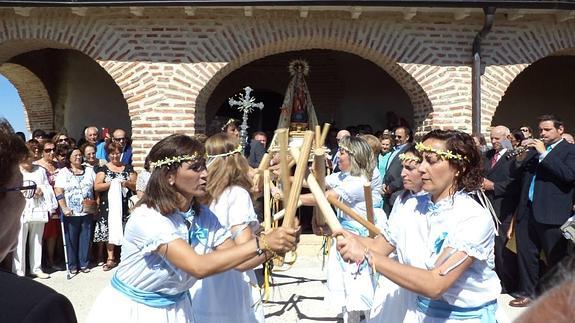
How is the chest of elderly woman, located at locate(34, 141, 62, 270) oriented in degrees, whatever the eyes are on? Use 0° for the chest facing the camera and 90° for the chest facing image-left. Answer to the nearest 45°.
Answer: approximately 315°

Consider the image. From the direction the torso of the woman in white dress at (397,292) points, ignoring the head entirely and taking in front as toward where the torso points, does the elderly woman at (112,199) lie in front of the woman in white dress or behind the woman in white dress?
in front

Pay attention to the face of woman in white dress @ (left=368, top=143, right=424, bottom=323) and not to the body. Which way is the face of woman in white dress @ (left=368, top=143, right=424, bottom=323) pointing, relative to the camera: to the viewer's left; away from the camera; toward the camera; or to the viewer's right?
to the viewer's left

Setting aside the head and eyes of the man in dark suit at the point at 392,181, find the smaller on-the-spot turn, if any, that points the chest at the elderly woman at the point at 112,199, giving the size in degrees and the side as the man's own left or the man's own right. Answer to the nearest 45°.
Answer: approximately 45° to the man's own right

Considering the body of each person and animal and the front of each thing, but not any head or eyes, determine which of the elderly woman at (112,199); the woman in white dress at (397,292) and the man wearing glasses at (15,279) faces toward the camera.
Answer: the elderly woman

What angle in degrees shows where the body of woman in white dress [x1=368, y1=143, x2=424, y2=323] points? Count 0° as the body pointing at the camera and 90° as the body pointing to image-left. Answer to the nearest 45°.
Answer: approximately 90°

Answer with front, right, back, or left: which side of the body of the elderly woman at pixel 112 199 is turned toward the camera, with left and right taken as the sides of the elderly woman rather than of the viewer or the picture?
front

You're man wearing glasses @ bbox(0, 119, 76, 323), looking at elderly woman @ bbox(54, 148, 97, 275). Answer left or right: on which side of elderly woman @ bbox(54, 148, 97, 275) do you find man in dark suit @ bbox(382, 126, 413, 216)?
right

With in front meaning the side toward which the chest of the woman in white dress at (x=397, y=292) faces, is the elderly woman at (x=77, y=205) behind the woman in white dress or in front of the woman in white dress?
in front

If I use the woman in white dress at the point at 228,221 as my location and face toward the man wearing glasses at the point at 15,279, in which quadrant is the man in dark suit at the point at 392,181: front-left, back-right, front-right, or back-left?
back-left

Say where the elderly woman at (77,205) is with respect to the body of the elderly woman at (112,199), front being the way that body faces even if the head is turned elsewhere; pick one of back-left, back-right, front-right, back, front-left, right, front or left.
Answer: right

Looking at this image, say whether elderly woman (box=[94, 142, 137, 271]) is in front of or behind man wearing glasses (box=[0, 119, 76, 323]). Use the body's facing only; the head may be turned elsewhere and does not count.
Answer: in front
